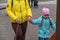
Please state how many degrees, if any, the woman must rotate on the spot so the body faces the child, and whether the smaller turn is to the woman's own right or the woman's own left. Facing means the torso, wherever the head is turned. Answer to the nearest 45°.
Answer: approximately 90° to the woman's own left

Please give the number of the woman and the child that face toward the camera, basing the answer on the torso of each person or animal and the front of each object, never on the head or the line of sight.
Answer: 2

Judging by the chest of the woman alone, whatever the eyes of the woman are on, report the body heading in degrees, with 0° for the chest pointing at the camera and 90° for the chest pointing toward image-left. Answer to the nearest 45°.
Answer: approximately 0°

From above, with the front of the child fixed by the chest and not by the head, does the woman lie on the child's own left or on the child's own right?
on the child's own right
